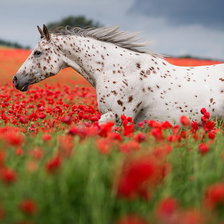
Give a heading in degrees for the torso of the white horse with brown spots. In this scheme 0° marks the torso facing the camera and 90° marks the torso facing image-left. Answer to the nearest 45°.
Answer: approximately 90°
